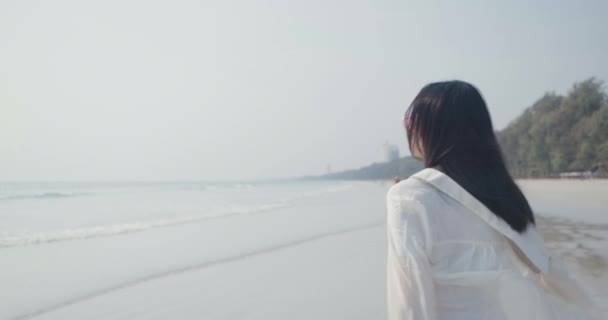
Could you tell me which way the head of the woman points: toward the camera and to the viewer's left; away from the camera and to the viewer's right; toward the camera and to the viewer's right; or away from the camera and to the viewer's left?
away from the camera and to the viewer's left

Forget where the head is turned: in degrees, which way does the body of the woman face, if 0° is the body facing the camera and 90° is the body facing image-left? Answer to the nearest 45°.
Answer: approximately 135°
